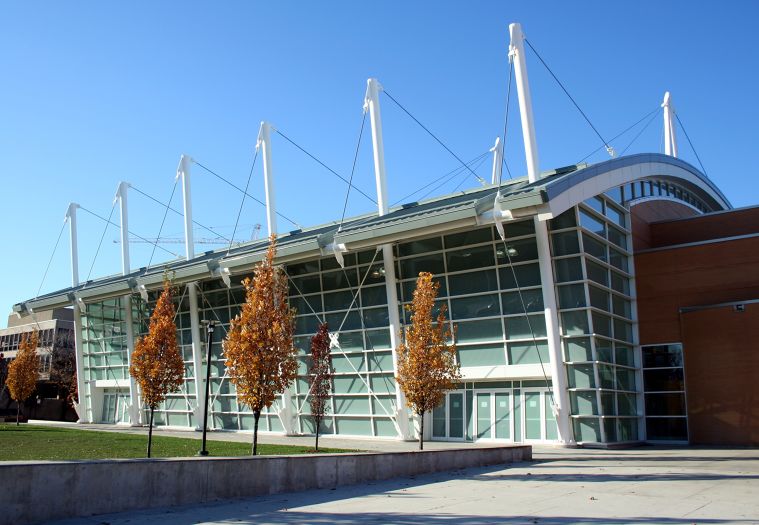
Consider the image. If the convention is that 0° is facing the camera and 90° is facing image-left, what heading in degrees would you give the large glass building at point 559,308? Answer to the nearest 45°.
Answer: approximately 45°

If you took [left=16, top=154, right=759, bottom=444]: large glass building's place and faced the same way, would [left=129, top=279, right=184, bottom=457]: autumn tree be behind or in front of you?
in front

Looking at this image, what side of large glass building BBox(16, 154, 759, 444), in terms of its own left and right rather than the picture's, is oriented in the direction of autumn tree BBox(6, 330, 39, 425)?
right

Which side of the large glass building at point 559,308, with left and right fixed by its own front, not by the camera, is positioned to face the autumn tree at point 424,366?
front

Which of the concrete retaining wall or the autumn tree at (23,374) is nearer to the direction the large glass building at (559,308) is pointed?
the concrete retaining wall

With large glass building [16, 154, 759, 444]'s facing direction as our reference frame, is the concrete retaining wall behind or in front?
in front

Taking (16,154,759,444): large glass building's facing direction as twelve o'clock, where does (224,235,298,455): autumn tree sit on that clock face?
The autumn tree is roughly at 12 o'clock from the large glass building.
